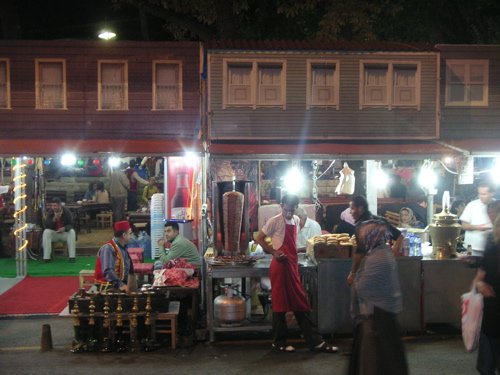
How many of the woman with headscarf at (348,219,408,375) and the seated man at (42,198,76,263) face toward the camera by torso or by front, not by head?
1

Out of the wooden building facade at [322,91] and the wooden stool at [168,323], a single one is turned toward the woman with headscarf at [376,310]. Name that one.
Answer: the wooden building facade

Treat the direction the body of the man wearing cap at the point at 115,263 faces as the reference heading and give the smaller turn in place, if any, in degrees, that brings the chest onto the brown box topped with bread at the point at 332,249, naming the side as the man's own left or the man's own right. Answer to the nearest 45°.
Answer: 0° — they already face it

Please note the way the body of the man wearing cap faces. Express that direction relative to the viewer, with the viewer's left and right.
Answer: facing to the right of the viewer

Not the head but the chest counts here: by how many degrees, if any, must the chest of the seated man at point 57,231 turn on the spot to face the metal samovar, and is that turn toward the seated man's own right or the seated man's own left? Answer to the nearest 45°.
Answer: approximately 45° to the seated man's own left

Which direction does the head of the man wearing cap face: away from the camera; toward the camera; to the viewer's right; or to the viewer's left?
to the viewer's right

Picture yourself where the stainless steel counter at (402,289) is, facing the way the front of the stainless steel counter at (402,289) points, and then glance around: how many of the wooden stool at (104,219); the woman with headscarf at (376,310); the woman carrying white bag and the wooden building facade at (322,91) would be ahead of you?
2

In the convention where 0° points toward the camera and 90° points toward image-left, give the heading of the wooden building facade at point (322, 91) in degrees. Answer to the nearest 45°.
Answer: approximately 0°

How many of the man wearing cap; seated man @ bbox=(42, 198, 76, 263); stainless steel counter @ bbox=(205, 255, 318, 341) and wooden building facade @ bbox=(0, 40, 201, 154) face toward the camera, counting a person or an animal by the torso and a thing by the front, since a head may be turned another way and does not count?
3

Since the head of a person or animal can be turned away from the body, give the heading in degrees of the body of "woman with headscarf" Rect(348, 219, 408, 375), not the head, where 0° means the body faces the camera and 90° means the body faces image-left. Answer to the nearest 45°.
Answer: approximately 90°
